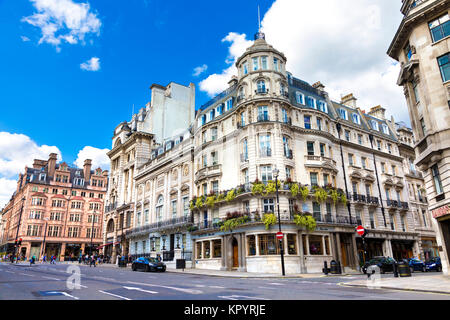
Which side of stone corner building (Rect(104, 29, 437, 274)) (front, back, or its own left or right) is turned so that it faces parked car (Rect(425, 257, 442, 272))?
left

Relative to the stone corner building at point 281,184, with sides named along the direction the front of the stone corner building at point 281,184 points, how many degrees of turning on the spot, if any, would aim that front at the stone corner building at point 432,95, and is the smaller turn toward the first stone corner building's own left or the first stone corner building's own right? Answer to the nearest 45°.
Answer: approximately 45° to the first stone corner building's own left

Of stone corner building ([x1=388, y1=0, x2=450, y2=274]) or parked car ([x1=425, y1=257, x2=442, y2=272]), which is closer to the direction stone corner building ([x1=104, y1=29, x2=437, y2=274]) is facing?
the stone corner building

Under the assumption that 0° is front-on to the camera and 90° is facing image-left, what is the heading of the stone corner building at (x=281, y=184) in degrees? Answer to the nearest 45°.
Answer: approximately 0°

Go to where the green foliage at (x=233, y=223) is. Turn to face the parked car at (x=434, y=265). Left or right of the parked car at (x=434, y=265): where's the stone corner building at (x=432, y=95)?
right
